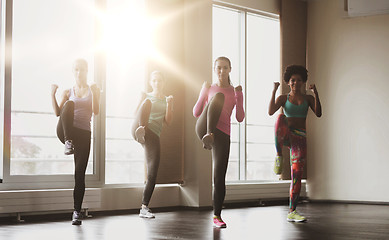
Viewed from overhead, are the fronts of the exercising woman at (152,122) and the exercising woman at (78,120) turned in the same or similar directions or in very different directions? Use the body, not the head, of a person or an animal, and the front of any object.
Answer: same or similar directions

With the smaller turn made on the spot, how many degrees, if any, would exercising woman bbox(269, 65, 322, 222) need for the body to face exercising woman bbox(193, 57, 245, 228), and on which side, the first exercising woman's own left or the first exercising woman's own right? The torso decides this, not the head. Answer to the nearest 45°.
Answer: approximately 45° to the first exercising woman's own right

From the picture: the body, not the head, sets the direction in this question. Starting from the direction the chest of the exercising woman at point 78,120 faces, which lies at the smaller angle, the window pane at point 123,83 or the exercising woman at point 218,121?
the exercising woman

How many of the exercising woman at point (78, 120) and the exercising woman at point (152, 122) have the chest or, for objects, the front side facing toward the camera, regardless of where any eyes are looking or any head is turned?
2

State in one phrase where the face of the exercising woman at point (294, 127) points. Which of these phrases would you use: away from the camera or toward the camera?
toward the camera

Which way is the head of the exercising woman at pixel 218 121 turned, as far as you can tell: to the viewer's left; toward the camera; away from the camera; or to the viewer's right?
toward the camera

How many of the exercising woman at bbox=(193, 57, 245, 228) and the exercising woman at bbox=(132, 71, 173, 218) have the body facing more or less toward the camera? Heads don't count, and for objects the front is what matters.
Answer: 2

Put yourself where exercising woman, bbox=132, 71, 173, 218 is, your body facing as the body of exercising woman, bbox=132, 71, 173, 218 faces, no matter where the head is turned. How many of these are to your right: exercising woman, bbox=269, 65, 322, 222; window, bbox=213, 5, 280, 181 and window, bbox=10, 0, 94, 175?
1

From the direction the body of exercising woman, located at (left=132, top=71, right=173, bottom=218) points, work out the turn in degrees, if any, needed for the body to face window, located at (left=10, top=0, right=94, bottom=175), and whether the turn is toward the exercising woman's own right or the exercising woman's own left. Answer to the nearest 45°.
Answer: approximately 90° to the exercising woman's own right

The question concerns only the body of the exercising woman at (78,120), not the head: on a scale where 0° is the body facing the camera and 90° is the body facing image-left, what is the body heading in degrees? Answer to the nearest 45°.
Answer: approximately 0°

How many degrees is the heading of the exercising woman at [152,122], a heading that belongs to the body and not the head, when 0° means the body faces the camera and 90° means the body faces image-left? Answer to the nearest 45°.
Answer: approximately 0°

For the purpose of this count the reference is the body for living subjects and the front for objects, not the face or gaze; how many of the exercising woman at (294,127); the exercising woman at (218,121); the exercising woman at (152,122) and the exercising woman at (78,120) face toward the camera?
4

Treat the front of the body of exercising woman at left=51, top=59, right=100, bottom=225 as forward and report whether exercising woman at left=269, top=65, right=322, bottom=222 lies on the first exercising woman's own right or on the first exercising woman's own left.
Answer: on the first exercising woman's own left

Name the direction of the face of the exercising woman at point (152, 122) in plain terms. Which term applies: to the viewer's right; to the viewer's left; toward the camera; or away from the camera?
toward the camera

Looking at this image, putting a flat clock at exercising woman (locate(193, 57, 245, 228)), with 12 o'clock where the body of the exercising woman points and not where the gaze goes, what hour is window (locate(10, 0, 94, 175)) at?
The window is roughly at 4 o'clock from the exercising woman.

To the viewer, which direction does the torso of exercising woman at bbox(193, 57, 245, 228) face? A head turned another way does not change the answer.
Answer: toward the camera

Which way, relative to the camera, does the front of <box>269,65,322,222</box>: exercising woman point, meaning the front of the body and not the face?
toward the camera

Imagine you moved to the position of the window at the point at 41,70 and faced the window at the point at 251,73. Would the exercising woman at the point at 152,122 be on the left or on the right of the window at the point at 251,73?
right
